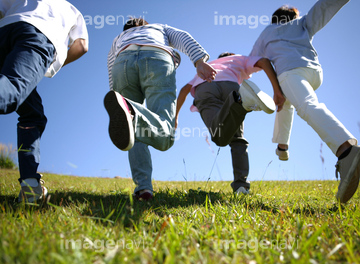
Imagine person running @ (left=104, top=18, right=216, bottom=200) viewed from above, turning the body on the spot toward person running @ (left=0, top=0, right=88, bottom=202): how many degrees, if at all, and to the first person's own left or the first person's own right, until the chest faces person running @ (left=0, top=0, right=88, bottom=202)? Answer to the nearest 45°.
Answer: approximately 135° to the first person's own left

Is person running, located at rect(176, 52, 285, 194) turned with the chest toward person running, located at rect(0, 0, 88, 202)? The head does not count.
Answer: no

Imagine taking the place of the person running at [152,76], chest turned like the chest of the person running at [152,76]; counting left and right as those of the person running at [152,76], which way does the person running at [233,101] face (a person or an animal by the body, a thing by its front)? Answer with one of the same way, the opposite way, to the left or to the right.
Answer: the same way

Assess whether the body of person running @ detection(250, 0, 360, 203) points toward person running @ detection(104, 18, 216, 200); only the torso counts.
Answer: no

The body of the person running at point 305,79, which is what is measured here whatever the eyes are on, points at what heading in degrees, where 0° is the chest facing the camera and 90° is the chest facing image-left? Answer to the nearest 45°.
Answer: approximately 135°

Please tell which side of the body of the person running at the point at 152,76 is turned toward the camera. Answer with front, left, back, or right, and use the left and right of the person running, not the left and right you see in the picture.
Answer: back

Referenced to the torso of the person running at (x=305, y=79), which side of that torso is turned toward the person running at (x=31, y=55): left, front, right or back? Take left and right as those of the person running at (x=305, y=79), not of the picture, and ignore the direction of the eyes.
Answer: left

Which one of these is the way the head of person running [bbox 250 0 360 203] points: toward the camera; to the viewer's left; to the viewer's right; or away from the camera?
away from the camera

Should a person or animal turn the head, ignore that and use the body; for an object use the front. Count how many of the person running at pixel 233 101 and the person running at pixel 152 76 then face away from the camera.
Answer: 2

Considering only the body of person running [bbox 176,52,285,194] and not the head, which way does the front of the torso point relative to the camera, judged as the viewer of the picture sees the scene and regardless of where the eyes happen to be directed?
away from the camera
